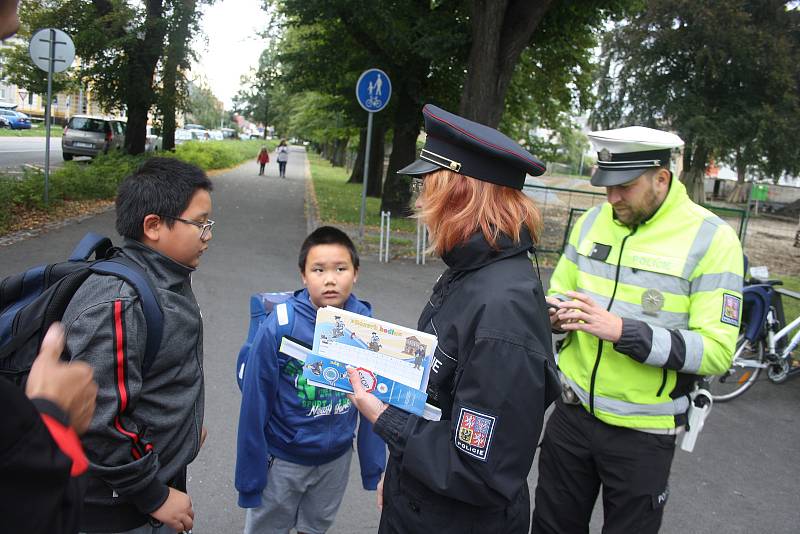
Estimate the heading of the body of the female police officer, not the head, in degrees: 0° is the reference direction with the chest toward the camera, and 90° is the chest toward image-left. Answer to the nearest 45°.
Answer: approximately 90°

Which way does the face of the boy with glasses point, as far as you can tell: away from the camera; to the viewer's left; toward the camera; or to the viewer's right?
to the viewer's right

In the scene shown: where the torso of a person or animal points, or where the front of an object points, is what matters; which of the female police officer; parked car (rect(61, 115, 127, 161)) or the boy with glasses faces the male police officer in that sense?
the boy with glasses

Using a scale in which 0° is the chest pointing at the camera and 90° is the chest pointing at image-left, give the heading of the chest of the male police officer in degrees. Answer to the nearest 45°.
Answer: approximately 45°

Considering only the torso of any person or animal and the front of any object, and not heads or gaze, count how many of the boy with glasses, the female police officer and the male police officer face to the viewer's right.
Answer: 1

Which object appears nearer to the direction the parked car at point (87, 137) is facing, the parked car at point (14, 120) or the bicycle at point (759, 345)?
the parked car

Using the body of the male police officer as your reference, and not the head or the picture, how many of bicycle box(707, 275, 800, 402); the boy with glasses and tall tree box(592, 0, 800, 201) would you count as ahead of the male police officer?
1

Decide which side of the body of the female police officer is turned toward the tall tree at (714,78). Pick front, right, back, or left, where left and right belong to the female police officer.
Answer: right

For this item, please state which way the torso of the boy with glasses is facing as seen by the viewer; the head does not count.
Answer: to the viewer's right

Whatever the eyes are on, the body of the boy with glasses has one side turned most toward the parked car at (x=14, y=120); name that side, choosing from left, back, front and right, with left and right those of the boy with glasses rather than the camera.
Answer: left

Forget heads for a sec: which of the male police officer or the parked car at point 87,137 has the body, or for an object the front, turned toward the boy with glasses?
the male police officer

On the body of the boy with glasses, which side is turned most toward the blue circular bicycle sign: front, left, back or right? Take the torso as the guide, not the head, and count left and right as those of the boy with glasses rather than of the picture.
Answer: left
